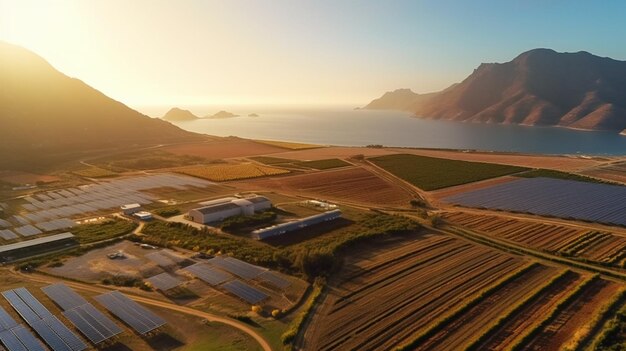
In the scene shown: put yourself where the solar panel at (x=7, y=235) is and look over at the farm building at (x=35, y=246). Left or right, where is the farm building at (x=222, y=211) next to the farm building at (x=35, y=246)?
left

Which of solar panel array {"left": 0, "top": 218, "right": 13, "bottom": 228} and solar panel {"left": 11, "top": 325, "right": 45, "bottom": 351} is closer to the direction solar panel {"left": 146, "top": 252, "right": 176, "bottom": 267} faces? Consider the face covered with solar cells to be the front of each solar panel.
the solar panel

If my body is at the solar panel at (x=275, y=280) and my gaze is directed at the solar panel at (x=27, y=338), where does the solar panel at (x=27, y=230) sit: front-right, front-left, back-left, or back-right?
front-right

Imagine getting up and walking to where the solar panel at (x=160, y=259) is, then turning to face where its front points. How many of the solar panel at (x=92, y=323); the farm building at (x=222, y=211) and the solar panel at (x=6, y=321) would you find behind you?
1

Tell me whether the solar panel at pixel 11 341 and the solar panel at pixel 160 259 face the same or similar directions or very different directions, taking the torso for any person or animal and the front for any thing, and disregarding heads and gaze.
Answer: same or similar directions

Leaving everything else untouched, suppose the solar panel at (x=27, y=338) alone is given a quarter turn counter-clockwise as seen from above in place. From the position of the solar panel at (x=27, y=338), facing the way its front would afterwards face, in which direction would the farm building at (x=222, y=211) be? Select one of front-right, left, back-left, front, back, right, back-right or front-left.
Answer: left

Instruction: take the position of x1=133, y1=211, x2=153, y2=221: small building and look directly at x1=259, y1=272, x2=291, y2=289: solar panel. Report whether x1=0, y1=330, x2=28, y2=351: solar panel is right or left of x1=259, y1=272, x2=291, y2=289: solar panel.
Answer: right

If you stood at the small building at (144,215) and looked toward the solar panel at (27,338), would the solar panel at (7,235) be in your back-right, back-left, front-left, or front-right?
front-right

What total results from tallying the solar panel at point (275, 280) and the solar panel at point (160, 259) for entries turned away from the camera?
0
